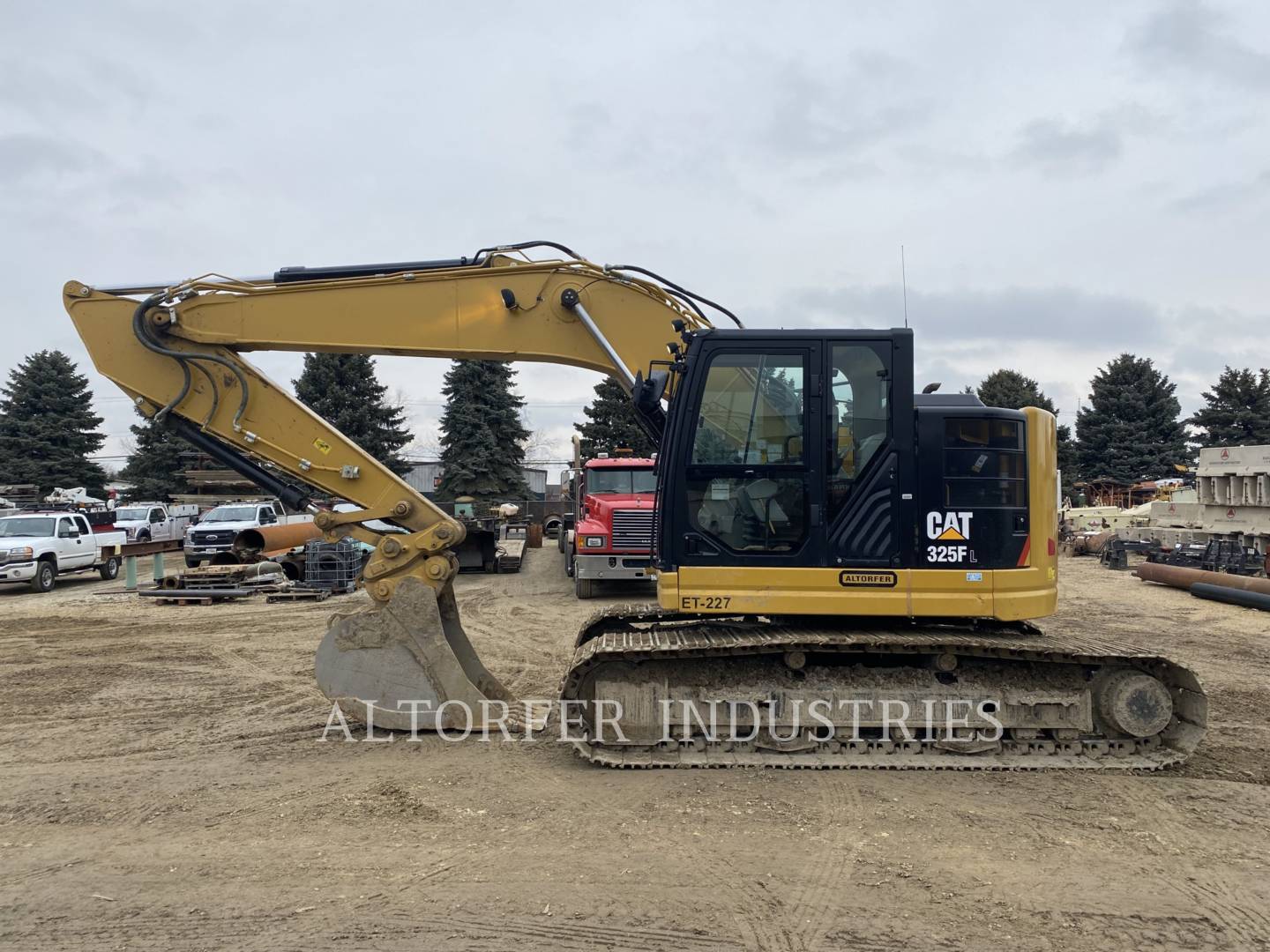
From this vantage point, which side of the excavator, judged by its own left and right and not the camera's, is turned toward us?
left

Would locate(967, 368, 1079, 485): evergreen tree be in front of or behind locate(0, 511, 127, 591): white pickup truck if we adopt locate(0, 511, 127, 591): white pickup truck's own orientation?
behind

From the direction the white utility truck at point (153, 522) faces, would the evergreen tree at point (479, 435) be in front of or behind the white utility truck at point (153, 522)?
behind

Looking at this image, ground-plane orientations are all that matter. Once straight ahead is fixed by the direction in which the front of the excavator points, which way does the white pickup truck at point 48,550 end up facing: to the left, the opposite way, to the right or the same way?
to the left

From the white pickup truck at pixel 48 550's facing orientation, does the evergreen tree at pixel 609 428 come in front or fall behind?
behind

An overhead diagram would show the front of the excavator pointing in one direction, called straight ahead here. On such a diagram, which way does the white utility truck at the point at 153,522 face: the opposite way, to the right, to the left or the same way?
to the left

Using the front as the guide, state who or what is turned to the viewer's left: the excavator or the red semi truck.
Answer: the excavator

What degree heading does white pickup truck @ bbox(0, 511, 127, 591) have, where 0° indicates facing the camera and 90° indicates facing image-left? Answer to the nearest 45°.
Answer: approximately 45°

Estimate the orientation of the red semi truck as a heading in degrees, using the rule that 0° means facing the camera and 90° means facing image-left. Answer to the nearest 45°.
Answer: approximately 0°

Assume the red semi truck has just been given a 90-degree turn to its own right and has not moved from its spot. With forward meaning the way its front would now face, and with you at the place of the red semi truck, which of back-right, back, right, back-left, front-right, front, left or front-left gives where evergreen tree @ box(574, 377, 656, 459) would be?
right

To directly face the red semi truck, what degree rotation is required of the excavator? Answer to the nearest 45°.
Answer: approximately 90° to its right

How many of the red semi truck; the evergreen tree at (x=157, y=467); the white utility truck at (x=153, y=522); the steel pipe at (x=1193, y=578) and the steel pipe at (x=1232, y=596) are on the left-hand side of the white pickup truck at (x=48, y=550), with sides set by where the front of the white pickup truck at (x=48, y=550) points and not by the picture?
3

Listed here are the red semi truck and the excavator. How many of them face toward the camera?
1
